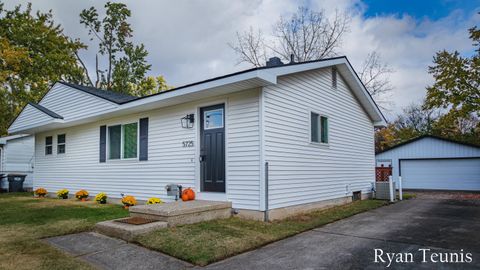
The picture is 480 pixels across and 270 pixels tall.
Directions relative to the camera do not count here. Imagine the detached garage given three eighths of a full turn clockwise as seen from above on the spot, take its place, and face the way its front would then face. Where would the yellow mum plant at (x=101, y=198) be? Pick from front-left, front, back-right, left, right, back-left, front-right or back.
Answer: left

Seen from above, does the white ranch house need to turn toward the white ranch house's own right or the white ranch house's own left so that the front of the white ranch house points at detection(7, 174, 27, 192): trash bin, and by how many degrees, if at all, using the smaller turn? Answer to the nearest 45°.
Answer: approximately 90° to the white ranch house's own right

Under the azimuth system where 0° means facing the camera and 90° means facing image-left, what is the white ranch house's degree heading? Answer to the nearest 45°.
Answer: approximately 45°

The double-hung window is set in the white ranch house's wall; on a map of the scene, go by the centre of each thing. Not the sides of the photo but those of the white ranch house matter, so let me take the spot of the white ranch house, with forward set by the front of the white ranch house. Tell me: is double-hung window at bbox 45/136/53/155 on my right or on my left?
on my right

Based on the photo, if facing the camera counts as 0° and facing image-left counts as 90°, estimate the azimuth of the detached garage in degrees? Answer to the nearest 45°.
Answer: approximately 0°

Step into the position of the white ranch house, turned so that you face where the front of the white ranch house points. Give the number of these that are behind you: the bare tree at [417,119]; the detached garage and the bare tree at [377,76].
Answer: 3

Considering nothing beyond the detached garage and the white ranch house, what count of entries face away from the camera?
0

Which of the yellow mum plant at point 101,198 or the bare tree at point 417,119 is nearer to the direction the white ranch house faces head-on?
the yellow mum plant

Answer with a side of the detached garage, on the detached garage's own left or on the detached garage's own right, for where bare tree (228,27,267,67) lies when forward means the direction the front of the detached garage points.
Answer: on the detached garage's own right

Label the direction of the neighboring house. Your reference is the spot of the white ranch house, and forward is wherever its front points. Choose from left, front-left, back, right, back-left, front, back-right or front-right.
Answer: right

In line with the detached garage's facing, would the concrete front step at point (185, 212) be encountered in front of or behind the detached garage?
in front

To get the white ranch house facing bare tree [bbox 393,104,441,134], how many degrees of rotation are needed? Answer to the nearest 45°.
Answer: approximately 180°

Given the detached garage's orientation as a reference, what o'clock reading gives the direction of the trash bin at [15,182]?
The trash bin is roughly at 2 o'clock from the detached garage.

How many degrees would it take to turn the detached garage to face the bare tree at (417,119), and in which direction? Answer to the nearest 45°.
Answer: approximately 180°
